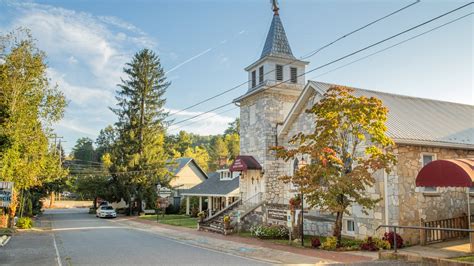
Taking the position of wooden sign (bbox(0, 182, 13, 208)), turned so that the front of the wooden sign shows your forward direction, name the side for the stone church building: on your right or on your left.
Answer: on your left

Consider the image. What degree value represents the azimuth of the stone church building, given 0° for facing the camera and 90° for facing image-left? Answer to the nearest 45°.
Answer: approximately 45°

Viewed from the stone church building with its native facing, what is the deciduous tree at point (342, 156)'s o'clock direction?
The deciduous tree is roughly at 11 o'clock from the stone church building.

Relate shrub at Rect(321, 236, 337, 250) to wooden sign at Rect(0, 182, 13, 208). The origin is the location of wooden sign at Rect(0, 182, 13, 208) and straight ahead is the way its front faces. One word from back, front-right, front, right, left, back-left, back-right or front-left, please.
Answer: front-left

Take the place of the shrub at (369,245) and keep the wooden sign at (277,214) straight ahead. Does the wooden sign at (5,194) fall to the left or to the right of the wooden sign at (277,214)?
left

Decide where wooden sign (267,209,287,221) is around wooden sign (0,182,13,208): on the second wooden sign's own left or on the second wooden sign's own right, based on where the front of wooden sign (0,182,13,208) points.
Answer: on the second wooden sign's own left

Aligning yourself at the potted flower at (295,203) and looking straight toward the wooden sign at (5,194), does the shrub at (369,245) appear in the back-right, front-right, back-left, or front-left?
back-left

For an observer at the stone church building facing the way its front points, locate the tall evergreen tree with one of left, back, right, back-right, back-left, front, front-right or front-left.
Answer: right

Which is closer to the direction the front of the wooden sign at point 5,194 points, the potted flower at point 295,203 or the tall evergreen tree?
the potted flower
